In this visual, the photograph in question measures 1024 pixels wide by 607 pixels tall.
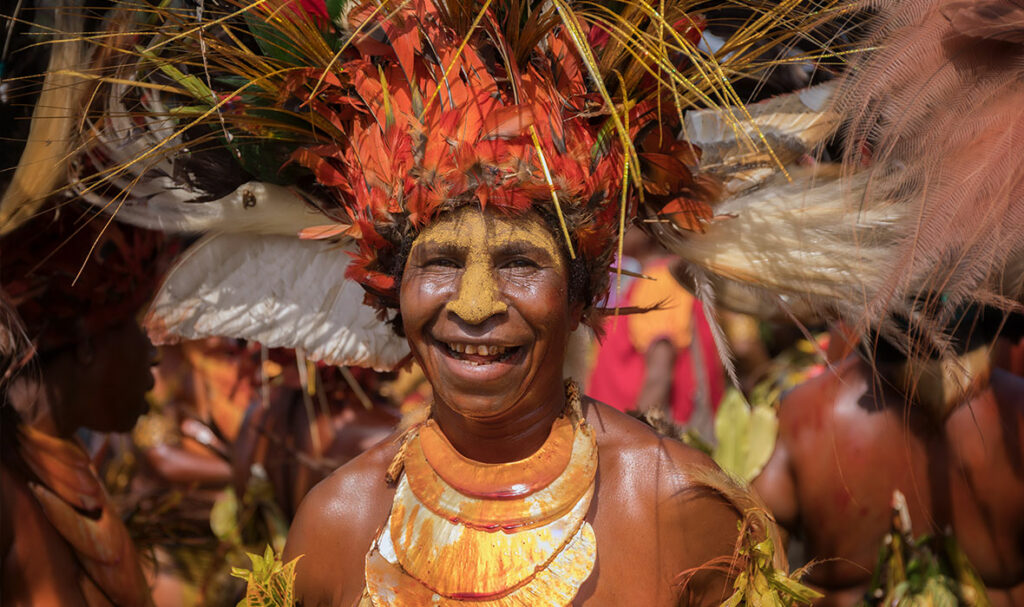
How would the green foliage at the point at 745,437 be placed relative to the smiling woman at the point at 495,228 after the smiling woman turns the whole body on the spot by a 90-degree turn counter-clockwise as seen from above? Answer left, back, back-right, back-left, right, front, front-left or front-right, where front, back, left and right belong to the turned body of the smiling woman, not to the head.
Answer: front-left

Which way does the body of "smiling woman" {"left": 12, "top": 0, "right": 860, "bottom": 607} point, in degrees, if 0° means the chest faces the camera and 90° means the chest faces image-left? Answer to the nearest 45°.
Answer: approximately 0°
